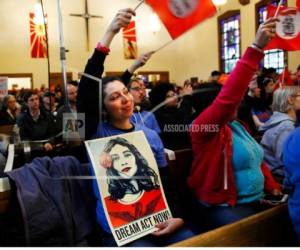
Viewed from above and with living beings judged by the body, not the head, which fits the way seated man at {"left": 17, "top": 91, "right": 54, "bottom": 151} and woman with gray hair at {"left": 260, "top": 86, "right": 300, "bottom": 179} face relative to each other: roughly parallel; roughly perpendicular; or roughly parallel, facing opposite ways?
roughly parallel

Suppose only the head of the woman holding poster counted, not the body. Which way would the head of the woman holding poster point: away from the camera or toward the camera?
toward the camera

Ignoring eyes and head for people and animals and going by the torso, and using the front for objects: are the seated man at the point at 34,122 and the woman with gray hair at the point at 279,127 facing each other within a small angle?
no

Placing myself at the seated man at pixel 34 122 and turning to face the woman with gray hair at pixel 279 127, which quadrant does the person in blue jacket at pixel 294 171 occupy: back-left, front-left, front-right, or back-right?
front-right

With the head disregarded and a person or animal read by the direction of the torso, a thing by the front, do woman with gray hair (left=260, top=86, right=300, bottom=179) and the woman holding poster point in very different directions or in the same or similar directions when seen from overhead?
same or similar directions

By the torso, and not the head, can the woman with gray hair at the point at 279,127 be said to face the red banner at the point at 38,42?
no

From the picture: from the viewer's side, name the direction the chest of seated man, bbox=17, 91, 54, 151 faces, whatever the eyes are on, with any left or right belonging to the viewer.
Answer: facing the viewer and to the right of the viewer

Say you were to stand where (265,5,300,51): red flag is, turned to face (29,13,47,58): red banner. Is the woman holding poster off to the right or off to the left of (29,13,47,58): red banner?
left

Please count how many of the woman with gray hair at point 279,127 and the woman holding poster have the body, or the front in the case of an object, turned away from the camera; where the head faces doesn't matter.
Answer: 0

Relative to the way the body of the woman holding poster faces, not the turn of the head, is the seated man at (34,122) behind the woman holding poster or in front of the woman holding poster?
behind

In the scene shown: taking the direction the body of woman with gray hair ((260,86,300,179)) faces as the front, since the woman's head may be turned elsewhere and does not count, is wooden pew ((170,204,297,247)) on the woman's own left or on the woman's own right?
on the woman's own right

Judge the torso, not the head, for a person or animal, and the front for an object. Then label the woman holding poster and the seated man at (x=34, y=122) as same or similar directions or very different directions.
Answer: same or similar directions

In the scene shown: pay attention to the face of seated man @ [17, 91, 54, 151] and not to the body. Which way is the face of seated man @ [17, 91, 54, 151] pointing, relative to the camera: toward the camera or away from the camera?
toward the camera
